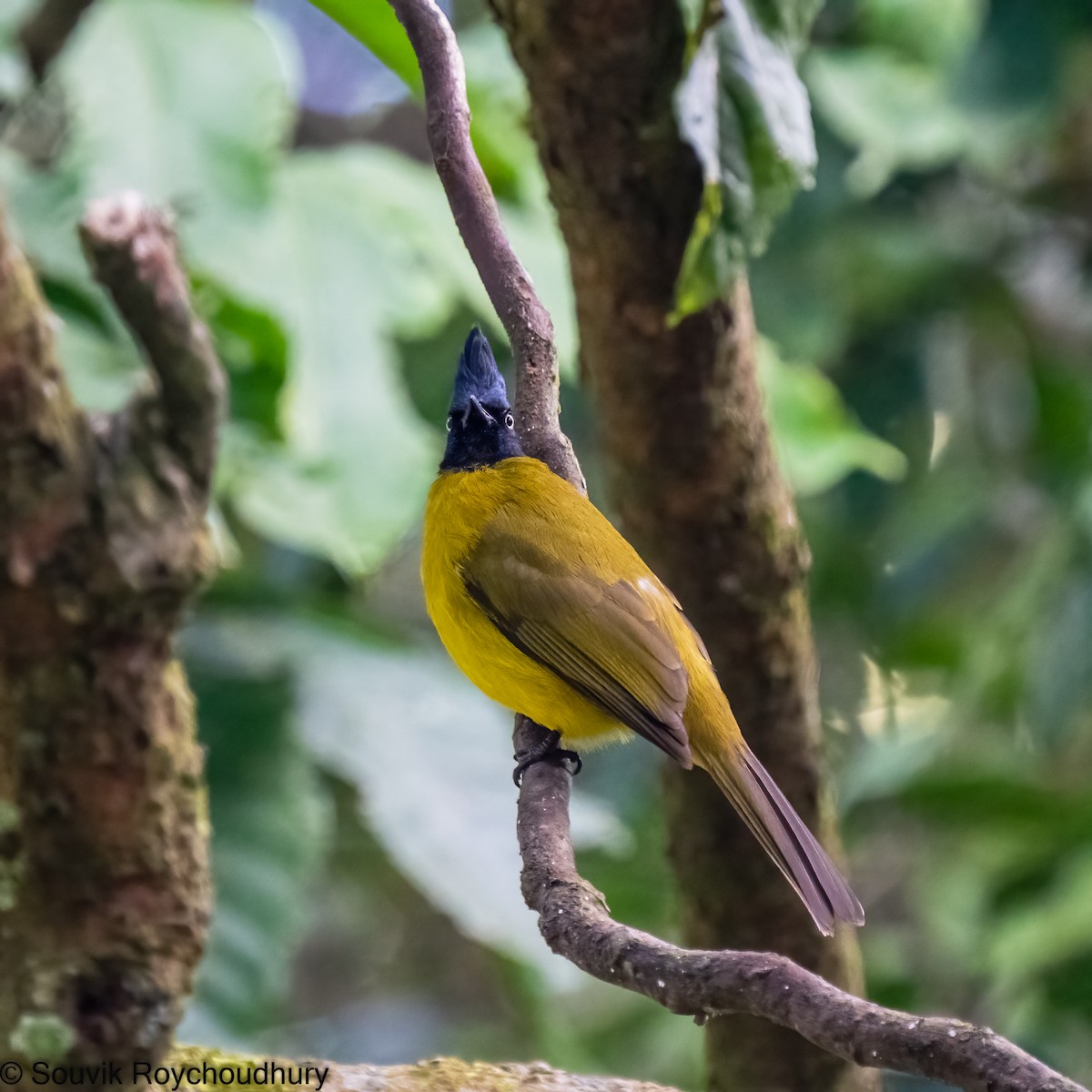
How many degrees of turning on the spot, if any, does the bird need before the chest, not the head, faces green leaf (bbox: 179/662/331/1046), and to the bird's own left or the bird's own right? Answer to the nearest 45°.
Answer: approximately 45° to the bird's own right

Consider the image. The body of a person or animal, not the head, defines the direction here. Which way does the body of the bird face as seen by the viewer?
to the viewer's left

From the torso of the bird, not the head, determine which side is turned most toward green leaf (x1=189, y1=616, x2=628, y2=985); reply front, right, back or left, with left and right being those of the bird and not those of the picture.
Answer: right
